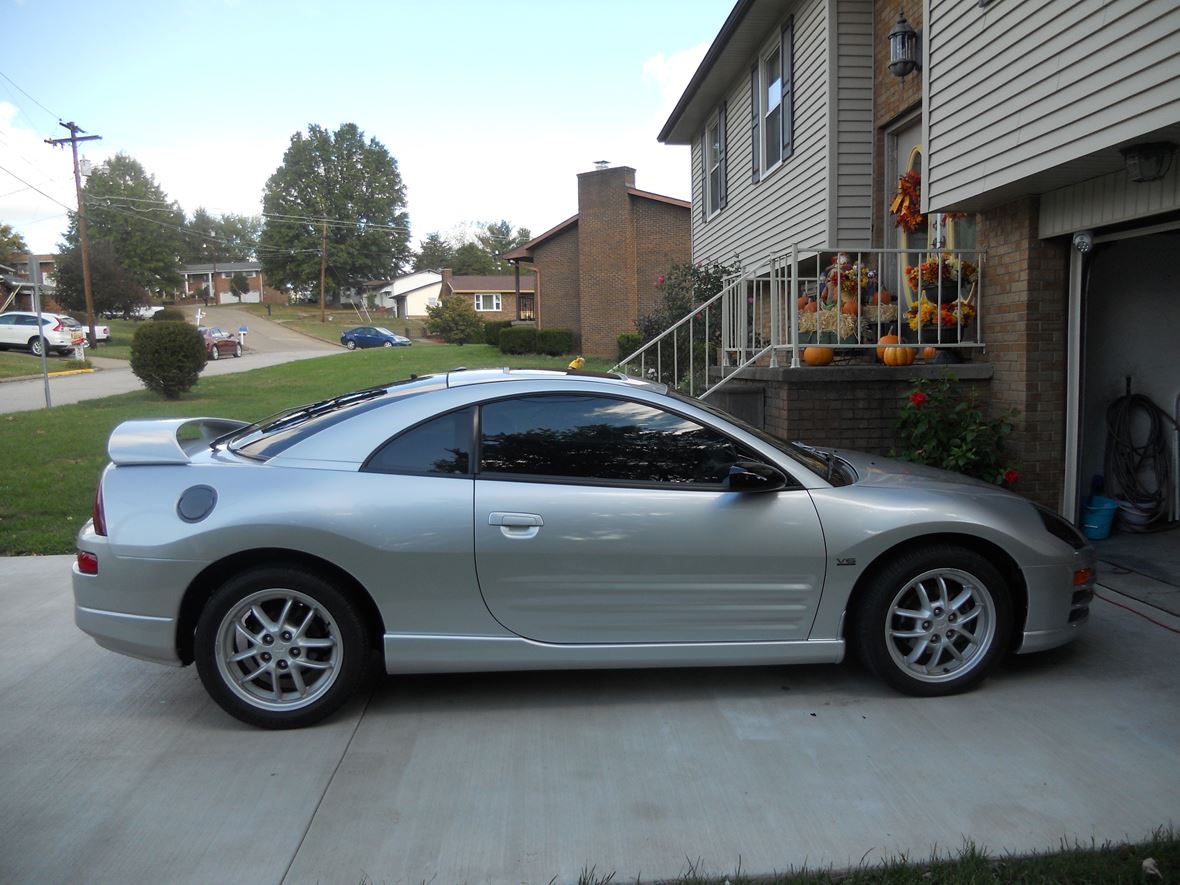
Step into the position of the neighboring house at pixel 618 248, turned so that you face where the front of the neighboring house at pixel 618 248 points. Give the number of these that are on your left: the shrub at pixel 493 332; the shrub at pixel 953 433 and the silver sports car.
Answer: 2

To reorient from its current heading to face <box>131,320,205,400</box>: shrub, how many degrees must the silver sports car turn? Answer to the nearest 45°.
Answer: approximately 135° to its left

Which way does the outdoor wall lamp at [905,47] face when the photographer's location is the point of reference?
facing the viewer and to the left of the viewer

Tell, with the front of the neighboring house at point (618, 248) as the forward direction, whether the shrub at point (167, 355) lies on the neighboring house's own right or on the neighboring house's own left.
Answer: on the neighboring house's own left

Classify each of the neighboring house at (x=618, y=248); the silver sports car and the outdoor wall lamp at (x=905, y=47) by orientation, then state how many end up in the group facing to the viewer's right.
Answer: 1

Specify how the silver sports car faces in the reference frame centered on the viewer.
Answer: facing to the right of the viewer

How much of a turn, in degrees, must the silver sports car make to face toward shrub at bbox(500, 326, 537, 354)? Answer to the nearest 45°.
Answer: approximately 90° to its left

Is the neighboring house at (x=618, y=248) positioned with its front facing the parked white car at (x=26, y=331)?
yes

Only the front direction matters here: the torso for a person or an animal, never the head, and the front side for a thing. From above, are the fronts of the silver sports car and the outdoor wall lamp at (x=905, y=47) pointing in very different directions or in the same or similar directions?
very different directions

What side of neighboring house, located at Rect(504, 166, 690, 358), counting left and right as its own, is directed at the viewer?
left

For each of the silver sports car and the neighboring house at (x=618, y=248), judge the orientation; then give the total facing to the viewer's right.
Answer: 1

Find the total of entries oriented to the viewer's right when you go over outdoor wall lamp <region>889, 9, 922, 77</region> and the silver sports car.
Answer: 1

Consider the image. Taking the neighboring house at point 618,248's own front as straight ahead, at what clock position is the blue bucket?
The blue bucket is roughly at 9 o'clock from the neighboring house.
